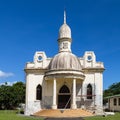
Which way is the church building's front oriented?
toward the camera
